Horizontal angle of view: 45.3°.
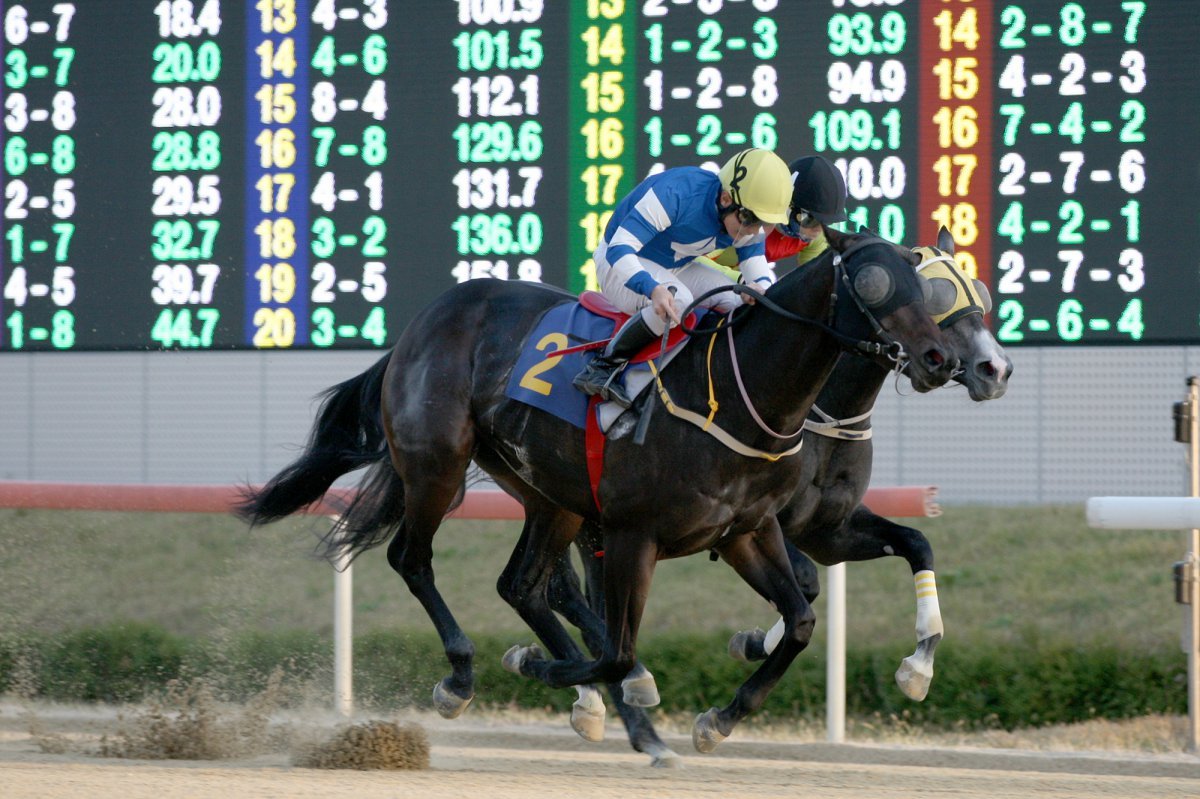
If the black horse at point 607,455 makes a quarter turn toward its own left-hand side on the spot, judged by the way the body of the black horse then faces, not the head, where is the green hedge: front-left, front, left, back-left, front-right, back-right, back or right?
front

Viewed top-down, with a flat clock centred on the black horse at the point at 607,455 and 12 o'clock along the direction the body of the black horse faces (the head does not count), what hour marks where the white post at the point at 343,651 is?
The white post is roughly at 8 o'clock from the black horse.

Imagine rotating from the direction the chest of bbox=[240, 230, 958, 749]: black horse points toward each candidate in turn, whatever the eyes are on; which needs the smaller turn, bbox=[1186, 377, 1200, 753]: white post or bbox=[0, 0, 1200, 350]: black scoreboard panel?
the white post

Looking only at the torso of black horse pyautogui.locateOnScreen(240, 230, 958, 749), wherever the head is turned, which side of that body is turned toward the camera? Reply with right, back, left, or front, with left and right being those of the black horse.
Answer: right

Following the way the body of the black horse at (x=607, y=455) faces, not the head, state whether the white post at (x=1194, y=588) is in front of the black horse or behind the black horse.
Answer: in front

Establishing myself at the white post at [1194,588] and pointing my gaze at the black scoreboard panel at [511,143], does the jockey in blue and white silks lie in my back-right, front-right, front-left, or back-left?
front-left

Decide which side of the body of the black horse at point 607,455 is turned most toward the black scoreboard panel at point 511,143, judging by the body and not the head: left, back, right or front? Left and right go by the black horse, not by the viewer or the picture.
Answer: left

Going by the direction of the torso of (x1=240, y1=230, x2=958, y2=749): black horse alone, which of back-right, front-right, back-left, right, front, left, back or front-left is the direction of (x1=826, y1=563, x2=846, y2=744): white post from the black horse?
front-left
